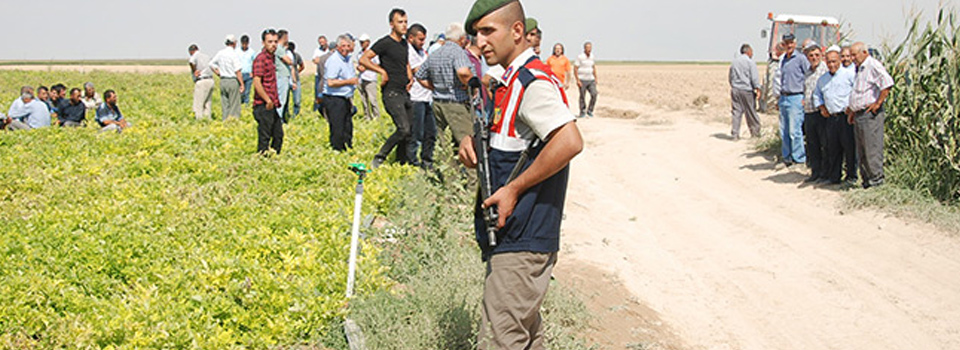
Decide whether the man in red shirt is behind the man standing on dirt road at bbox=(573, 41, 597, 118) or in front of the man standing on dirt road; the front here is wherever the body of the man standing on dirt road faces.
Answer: in front

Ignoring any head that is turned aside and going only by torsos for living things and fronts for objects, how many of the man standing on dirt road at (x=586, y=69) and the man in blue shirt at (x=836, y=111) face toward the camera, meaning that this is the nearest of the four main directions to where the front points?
2

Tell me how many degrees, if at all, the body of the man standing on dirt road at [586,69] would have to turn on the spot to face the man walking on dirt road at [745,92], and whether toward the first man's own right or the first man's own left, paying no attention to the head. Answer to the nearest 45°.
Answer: approximately 45° to the first man's own left

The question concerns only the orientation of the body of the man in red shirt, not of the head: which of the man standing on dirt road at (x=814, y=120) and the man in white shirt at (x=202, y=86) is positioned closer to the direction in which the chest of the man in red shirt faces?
the man standing on dirt road

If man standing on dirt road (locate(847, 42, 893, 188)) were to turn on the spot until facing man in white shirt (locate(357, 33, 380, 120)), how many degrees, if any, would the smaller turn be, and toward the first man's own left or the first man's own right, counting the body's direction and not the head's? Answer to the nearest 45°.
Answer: approximately 45° to the first man's own right

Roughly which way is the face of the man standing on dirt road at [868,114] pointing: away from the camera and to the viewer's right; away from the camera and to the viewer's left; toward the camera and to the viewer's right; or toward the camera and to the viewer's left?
toward the camera and to the viewer's left

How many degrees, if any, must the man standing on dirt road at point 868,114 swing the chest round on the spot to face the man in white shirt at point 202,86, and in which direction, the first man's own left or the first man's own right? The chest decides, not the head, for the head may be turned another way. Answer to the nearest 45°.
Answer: approximately 45° to the first man's own right

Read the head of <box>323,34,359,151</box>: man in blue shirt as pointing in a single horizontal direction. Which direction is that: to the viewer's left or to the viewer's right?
to the viewer's right

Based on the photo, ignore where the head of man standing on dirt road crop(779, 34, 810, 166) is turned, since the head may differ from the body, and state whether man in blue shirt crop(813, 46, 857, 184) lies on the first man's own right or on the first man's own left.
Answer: on the first man's own left

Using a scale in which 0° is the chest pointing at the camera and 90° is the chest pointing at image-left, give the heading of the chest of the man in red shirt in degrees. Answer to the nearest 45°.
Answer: approximately 315°

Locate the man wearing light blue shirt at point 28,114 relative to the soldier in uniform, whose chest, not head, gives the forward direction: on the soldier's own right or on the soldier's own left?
on the soldier's own right

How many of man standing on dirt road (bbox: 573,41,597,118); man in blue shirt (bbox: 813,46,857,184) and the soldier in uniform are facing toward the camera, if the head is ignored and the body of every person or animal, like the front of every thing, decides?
2

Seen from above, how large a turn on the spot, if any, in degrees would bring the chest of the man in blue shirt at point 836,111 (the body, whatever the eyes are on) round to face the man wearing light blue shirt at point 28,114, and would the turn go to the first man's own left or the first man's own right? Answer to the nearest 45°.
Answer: approximately 90° to the first man's own right
